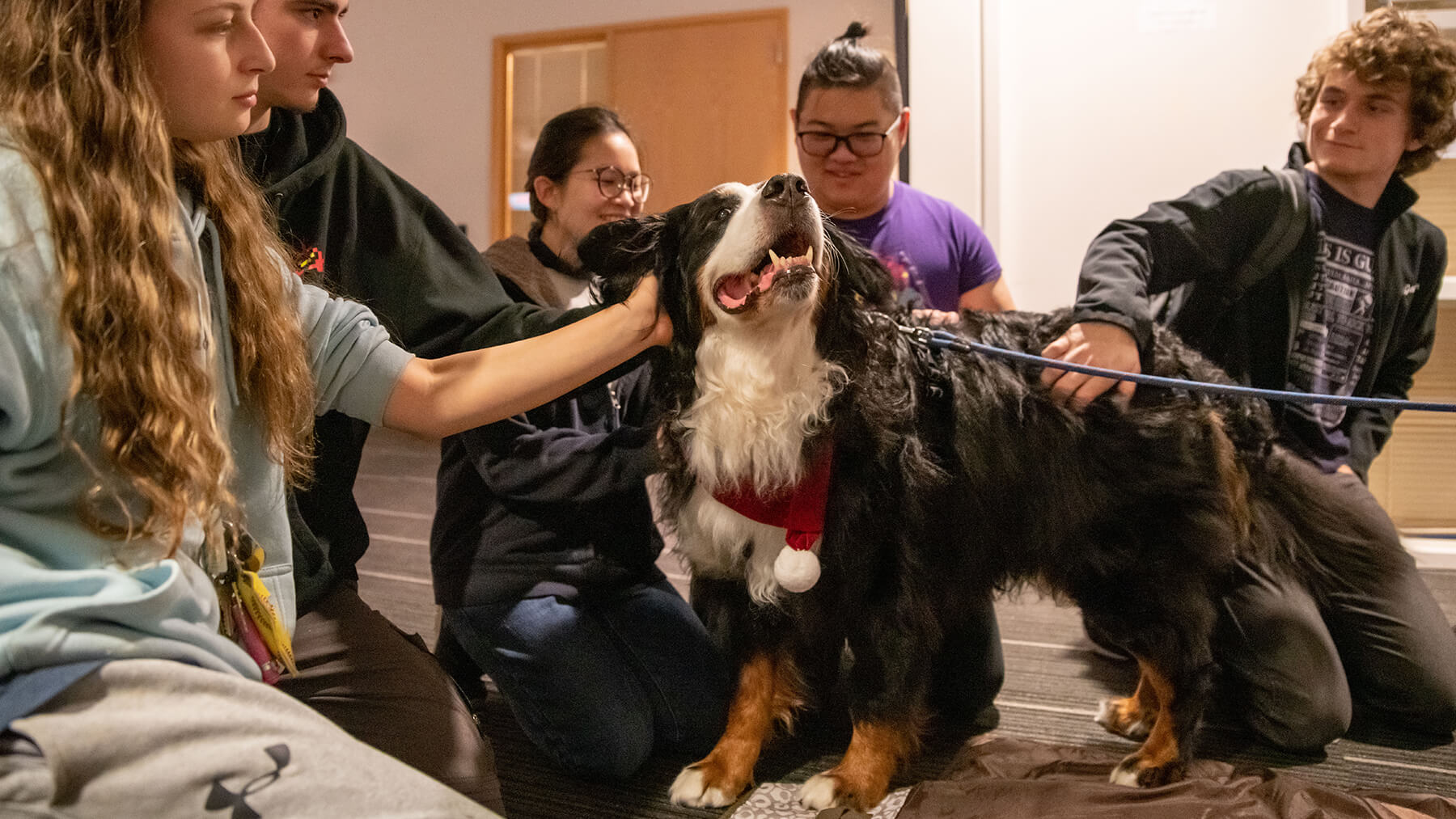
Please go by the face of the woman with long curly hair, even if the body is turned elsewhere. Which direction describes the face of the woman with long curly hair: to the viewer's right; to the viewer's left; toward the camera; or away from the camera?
to the viewer's right

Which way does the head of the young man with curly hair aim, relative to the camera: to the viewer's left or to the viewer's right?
to the viewer's left

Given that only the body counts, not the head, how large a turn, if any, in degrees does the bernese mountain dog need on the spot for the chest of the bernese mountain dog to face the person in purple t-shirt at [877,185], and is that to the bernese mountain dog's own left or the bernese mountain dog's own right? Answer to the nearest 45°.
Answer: approximately 135° to the bernese mountain dog's own right

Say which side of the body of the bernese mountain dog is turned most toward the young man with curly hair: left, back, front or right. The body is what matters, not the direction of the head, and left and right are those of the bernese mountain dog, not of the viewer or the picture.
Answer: back

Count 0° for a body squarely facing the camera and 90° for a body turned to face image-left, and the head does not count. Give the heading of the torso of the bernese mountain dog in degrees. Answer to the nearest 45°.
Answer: approximately 45°

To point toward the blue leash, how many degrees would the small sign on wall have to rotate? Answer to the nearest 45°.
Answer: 0° — it already faces it

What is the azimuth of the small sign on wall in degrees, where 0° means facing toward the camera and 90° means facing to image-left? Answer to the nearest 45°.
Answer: approximately 0°

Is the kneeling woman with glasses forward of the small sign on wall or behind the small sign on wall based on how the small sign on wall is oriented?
forward

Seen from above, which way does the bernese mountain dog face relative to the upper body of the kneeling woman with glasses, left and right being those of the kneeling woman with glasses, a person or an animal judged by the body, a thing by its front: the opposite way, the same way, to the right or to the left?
to the right
